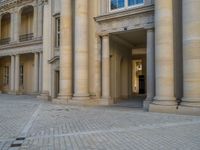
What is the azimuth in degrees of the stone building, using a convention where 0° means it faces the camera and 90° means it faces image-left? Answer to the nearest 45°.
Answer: approximately 45°
